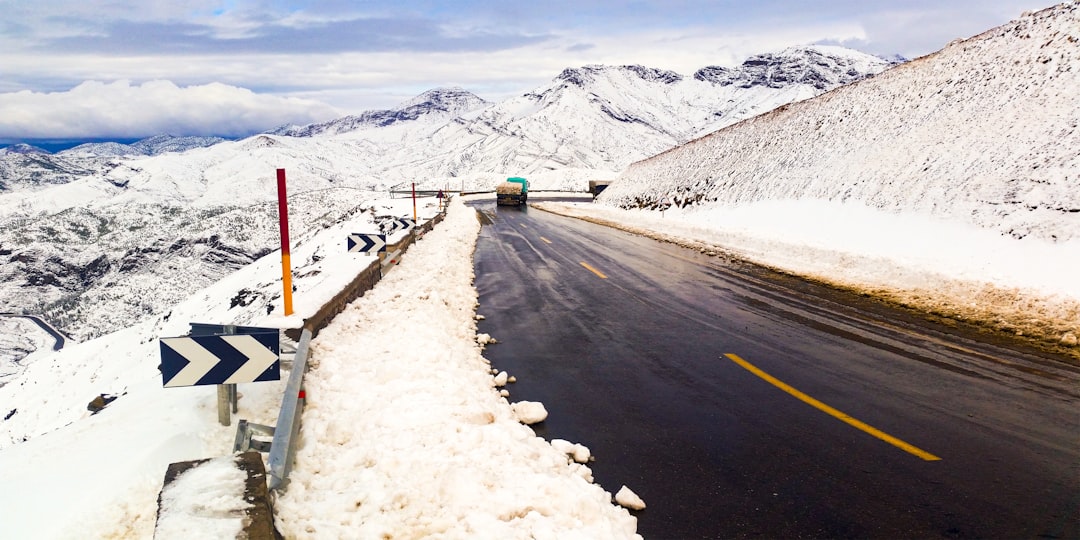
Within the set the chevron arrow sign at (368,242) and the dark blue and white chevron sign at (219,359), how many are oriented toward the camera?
2

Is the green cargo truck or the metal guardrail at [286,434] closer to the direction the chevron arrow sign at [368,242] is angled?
the metal guardrail

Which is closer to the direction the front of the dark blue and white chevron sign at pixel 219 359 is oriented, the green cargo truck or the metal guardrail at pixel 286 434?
the metal guardrail

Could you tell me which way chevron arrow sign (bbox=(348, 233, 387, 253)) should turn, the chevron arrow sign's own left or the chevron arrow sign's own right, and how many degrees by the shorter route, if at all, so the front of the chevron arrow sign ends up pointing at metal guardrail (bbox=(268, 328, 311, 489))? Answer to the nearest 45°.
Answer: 0° — it already faces it

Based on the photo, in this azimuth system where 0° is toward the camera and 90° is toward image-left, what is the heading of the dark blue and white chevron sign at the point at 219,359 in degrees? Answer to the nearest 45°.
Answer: approximately 0°

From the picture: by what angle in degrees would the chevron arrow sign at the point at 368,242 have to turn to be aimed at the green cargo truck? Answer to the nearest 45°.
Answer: approximately 180°

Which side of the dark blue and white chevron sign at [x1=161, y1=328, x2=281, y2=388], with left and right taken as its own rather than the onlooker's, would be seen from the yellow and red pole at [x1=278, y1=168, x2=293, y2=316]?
back

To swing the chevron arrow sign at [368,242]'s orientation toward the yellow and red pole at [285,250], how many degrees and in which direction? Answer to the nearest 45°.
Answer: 0° — it already faces it

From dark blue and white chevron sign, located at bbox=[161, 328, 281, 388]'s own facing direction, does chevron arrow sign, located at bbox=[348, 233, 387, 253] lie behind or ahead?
behind

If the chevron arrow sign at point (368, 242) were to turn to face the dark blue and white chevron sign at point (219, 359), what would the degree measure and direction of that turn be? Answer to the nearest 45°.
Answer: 0° — it already faces it
